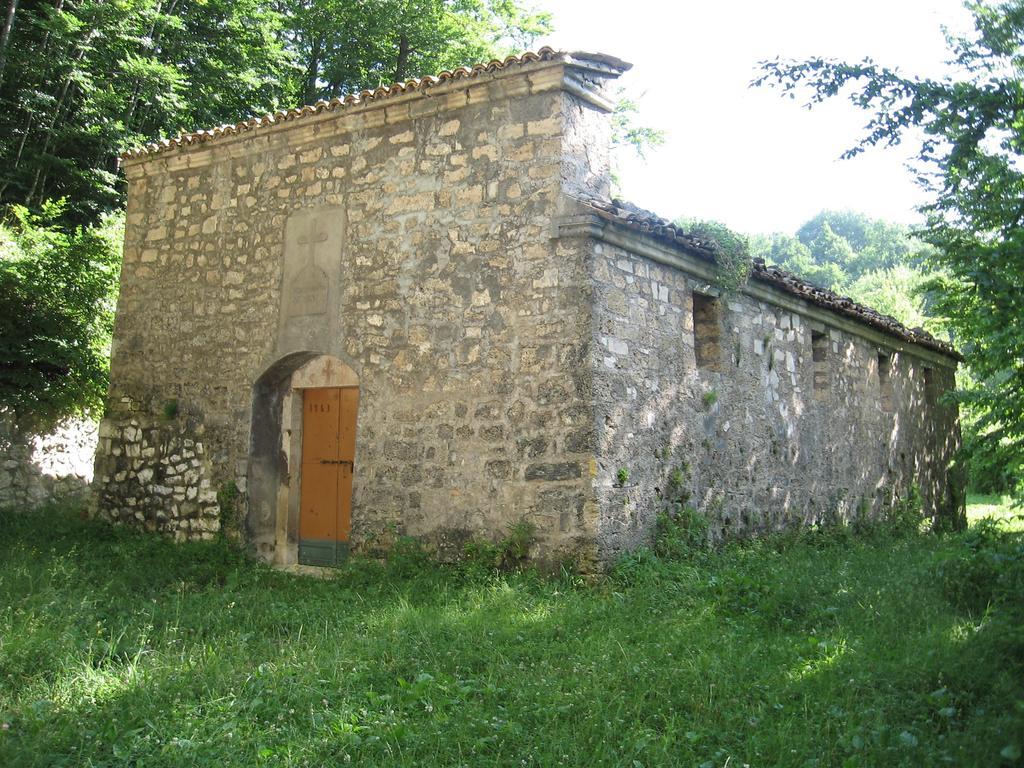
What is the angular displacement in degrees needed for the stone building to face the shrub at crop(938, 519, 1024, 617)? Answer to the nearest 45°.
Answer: approximately 90° to its left

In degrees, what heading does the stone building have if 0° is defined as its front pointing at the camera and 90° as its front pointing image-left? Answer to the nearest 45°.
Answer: approximately 45°
